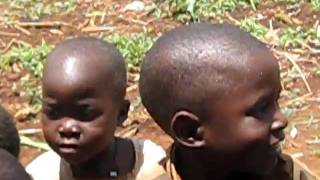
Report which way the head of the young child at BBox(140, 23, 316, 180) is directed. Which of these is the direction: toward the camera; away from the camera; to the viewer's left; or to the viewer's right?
to the viewer's right
